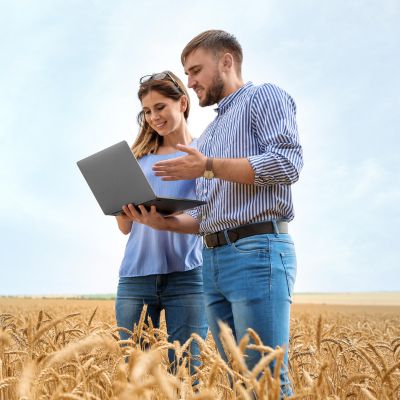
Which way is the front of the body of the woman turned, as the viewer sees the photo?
toward the camera

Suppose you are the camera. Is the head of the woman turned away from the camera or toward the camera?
toward the camera

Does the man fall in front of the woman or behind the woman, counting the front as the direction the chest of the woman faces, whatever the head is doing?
in front

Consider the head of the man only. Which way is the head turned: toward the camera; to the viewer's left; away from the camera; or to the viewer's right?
to the viewer's left
